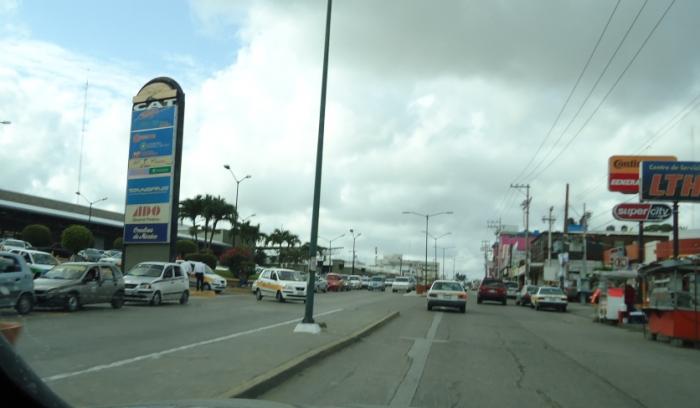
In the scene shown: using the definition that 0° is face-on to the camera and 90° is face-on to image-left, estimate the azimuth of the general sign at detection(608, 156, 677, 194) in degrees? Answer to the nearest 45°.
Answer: approximately 0°

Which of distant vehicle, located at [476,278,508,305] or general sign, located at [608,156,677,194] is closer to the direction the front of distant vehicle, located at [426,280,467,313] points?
the distant vehicle

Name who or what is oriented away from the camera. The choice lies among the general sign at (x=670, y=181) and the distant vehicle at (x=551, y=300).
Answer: the distant vehicle

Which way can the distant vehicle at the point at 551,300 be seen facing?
away from the camera

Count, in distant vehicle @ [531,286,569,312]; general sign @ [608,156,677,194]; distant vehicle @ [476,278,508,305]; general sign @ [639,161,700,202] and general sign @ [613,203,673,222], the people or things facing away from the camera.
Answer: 2

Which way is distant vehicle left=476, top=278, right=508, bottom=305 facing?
away from the camera

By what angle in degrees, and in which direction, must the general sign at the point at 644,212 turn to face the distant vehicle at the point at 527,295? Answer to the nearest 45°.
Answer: approximately 135° to its right

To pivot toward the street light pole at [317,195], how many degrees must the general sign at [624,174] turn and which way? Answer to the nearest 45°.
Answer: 0° — it already faces it

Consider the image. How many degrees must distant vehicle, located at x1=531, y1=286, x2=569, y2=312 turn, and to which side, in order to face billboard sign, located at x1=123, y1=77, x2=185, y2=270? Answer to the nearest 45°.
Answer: approximately 135° to its left

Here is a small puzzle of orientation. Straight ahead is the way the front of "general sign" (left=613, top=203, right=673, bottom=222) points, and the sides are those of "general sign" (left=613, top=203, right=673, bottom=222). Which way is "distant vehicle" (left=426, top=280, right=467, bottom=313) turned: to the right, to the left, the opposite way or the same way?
the opposite way

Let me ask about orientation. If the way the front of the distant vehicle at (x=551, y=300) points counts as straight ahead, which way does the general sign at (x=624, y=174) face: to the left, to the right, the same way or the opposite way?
the opposite way
